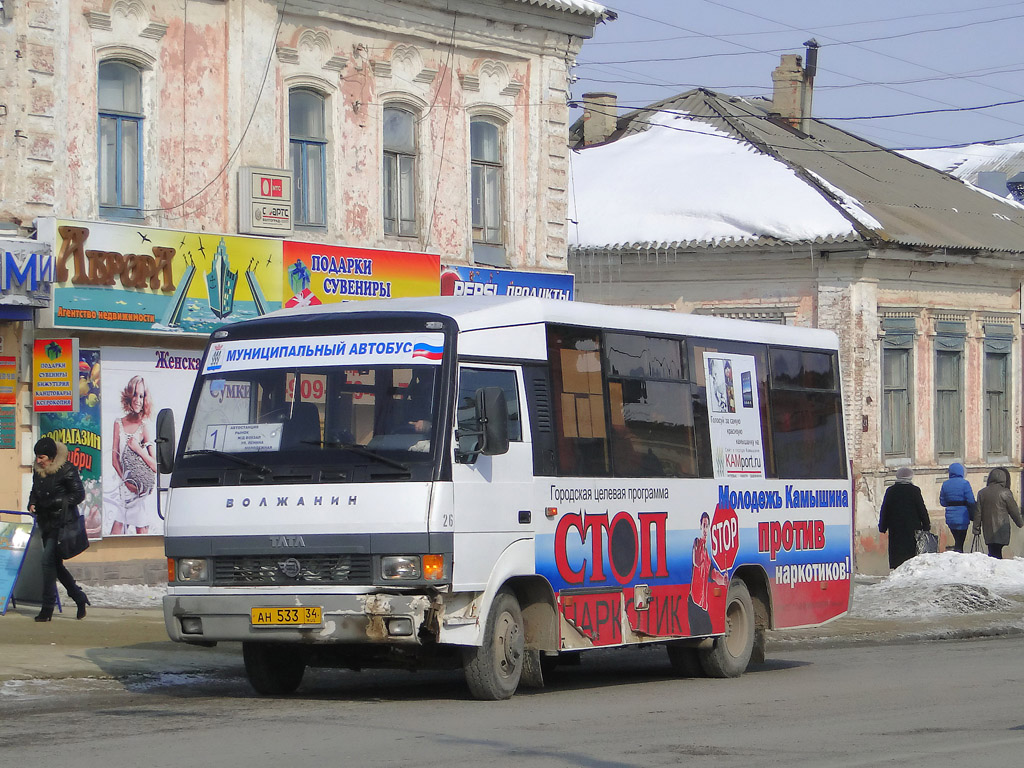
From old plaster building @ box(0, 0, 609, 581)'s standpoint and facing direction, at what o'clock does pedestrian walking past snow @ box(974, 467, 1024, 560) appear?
The pedestrian walking past snow is roughly at 10 o'clock from the old plaster building.

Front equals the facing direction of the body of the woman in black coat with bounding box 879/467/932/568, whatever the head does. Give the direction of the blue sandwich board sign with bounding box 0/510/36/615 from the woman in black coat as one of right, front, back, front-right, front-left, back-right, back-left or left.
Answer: back-left

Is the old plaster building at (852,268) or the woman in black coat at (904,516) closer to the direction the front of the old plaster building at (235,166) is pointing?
the woman in black coat

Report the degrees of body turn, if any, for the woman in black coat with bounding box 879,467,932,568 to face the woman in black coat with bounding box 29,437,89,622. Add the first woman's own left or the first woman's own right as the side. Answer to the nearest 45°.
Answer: approximately 135° to the first woman's own left

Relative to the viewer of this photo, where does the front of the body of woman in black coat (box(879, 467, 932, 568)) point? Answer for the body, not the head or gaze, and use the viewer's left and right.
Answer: facing away from the viewer

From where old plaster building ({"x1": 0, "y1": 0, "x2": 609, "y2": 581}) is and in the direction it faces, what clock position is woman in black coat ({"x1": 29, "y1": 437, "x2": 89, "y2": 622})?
The woman in black coat is roughly at 2 o'clock from the old plaster building.

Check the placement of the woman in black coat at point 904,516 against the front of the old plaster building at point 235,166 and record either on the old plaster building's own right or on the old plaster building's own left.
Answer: on the old plaster building's own left

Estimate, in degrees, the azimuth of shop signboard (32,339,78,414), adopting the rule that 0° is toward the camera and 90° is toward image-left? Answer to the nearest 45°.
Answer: approximately 0°

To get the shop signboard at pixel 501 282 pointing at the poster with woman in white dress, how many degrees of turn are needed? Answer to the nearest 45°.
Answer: approximately 90° to its right

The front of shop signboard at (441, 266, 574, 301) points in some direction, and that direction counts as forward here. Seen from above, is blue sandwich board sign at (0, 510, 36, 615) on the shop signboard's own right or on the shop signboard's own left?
on the shop signboard's own right
